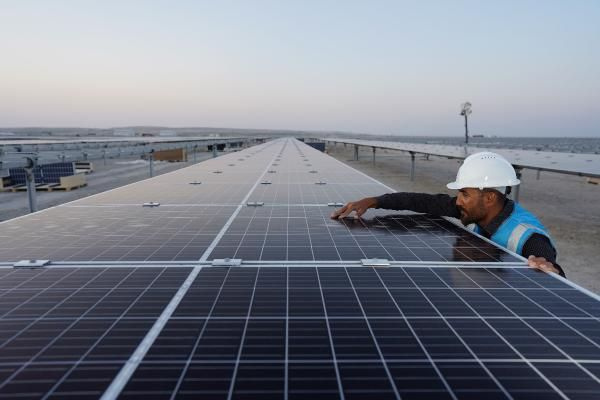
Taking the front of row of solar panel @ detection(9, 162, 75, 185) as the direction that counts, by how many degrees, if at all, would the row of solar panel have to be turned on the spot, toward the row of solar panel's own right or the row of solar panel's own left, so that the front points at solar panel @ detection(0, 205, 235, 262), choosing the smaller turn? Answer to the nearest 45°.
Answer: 0° — it already faces it

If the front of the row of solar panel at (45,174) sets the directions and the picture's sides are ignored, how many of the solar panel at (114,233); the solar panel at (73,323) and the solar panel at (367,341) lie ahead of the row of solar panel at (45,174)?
3

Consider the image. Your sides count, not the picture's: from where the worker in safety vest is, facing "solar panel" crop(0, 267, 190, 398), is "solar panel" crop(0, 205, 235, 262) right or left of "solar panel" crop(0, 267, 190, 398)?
right

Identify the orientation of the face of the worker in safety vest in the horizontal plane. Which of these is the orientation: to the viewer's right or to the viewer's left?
to the viewer's left

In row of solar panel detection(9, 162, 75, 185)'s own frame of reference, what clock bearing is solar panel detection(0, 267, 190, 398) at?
The solar panel is roughly at 12 o'clock from the row of solar panel.

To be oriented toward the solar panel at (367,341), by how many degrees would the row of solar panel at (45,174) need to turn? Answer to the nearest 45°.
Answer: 0° — it already faces it

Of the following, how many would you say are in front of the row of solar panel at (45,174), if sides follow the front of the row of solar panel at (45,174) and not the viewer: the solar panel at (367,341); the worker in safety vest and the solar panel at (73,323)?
3
